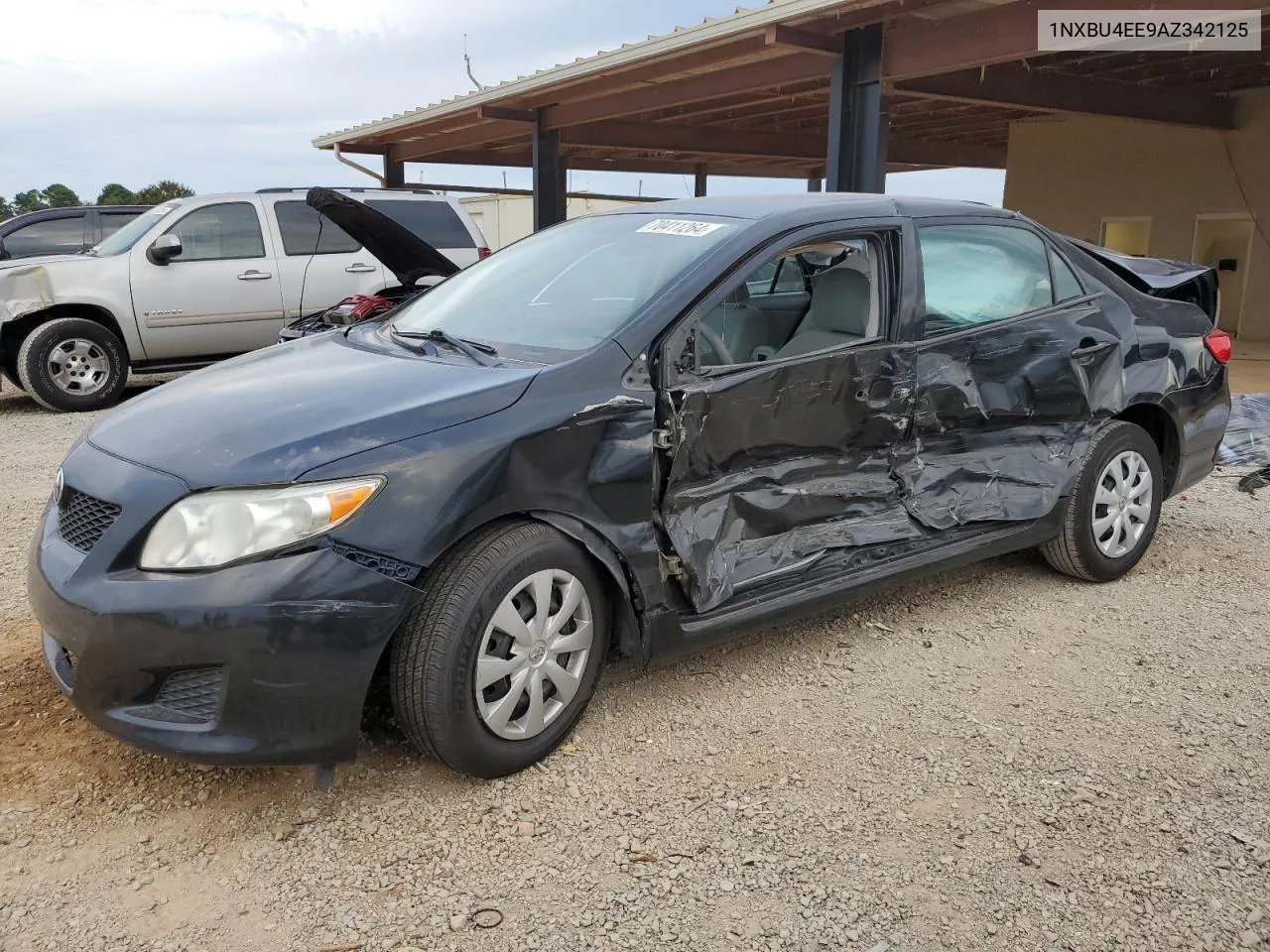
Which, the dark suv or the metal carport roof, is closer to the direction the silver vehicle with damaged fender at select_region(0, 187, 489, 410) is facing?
the dark suv

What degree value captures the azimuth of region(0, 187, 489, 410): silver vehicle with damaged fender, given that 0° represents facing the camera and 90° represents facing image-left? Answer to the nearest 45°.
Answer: approximately 90°

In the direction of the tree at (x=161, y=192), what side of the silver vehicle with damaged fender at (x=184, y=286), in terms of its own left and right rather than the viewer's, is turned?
right

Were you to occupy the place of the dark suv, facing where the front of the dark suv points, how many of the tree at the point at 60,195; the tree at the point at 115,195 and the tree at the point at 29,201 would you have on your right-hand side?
3

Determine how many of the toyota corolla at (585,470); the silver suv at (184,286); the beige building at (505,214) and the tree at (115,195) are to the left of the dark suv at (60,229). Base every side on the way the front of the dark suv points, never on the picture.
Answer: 2

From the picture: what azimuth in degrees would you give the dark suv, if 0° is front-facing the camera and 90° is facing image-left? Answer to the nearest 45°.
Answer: approximately 90°

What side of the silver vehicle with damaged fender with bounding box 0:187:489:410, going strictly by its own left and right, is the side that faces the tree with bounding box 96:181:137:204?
right

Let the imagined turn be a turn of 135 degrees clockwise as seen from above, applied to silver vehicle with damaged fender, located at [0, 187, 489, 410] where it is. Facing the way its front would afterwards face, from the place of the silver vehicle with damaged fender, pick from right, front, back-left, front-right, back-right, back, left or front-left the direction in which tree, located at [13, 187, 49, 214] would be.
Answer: front-left

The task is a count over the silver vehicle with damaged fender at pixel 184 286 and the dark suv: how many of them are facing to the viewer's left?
2

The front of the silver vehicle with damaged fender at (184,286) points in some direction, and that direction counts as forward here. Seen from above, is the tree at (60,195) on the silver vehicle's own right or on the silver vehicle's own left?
on the silver vehicle's own right

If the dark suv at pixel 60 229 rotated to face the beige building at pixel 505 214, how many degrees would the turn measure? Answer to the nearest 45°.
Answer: approximately 135° to its right
